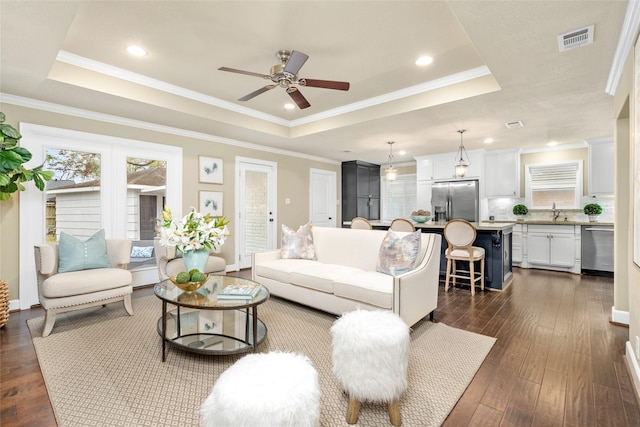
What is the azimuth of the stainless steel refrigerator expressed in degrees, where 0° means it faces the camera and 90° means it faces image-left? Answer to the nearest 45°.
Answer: approximately 0°

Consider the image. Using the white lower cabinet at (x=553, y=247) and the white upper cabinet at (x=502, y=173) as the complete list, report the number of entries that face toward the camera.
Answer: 2

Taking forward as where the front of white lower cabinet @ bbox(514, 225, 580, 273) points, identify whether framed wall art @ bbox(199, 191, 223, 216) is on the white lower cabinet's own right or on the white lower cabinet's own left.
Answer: on the white lower cabinet's own right

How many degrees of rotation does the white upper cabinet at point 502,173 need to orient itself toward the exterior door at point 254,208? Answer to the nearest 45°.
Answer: approximately 45° to its right

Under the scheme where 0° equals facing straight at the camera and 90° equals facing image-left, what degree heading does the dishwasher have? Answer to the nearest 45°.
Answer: approximately 0°
